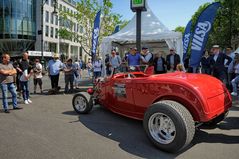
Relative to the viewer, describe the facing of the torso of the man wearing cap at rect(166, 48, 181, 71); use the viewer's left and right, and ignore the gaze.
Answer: facing the viewer

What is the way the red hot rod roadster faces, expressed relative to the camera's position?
facing away from the viewer and to the left of the viewer

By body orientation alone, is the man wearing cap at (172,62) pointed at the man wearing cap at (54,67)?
no

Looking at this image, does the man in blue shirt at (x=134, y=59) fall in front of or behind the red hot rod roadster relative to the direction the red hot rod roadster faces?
in front

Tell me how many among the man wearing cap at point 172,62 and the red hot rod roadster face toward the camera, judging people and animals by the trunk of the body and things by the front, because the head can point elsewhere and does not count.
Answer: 1

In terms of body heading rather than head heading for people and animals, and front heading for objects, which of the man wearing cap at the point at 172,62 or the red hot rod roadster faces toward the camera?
the man wearing cap

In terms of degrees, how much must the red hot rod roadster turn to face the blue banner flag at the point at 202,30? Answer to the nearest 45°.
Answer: approximately 45° to its right

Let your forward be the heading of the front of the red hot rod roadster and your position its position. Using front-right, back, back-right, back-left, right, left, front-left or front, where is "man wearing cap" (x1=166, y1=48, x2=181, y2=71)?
front-right

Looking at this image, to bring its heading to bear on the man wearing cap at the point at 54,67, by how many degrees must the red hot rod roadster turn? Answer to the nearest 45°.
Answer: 0° — it already faces them
